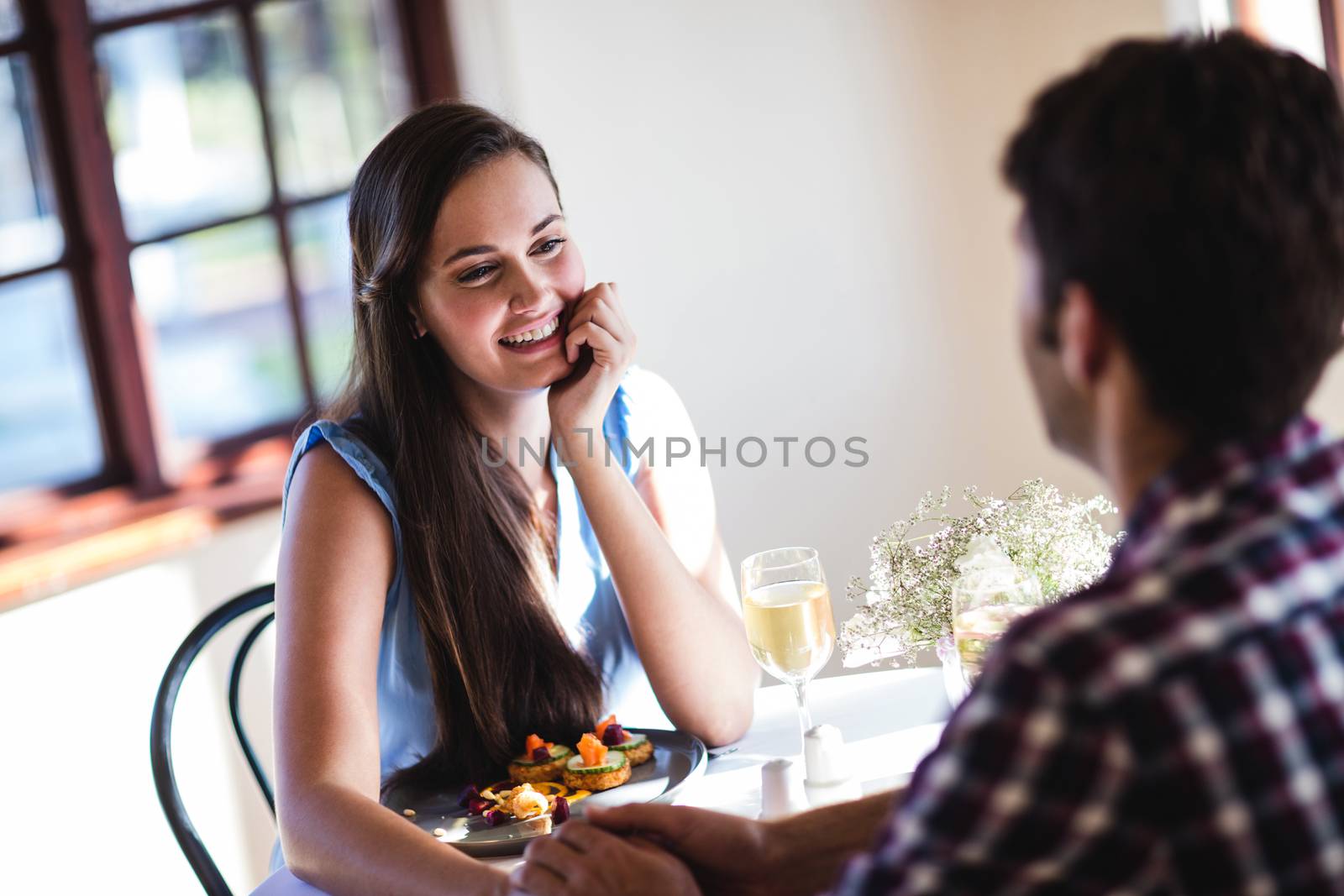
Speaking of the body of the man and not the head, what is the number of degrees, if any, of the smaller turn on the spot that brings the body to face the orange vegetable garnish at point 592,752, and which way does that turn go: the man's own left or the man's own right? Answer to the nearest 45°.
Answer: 0° — they already face it

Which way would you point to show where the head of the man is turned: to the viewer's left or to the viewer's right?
to the viewer's left

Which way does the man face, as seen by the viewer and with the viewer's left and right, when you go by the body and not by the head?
facing away from the viewer and to the left of the viewer

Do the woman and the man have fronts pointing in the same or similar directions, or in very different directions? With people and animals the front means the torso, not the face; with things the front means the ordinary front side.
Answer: very different directions

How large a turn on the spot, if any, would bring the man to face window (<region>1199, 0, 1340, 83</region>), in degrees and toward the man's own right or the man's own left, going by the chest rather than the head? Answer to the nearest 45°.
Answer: approximately 45° to the man's own right
